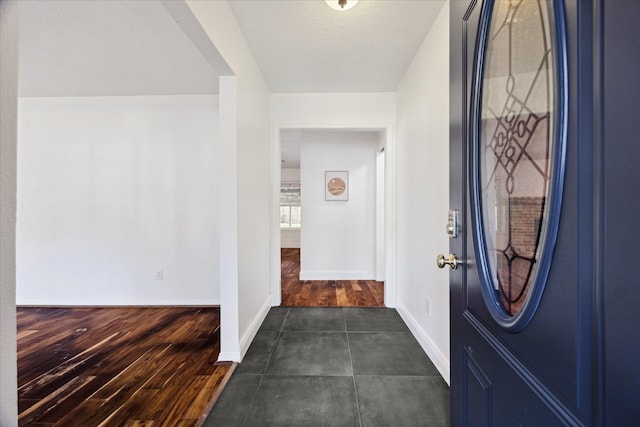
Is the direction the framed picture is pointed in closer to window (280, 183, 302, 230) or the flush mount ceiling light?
the flush mount ceiling light

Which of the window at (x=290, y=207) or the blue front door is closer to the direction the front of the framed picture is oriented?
the blue front door

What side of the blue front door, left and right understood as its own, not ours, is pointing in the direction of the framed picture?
right

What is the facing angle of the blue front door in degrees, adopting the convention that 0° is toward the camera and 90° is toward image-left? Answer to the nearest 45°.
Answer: approximately 45°

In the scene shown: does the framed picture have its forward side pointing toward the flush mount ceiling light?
yes

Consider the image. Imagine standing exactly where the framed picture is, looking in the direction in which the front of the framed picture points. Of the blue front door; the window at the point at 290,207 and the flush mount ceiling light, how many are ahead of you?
2

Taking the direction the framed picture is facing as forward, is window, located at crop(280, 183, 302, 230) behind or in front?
behind

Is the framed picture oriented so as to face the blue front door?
yes

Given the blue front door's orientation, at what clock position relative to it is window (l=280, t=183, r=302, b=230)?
The window is roughly at 3 o'clock from the blue front door.

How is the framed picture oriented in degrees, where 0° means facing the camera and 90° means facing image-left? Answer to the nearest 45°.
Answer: approximately 0°

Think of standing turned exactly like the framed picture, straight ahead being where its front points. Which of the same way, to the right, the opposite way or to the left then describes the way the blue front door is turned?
to the right
